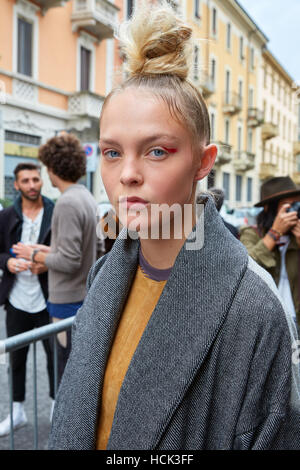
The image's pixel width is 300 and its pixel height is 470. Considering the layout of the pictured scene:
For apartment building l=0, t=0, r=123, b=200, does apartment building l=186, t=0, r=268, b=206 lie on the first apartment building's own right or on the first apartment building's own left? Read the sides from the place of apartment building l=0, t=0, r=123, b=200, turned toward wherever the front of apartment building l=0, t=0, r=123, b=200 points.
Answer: on the first apartment building's own left

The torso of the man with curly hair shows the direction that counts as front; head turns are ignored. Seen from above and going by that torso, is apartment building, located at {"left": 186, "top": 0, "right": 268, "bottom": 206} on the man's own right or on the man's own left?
on the man's own right

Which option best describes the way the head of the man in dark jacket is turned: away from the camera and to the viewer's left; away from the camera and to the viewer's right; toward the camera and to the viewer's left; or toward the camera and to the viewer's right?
toward the camera and to the viewer's right

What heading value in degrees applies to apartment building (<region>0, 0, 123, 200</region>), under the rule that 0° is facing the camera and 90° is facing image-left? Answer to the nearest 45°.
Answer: approximately 315°

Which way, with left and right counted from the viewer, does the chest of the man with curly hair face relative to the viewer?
facing away from the viewer and to the left of the viewer

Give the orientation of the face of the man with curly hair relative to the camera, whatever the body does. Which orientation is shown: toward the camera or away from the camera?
away from the camera
